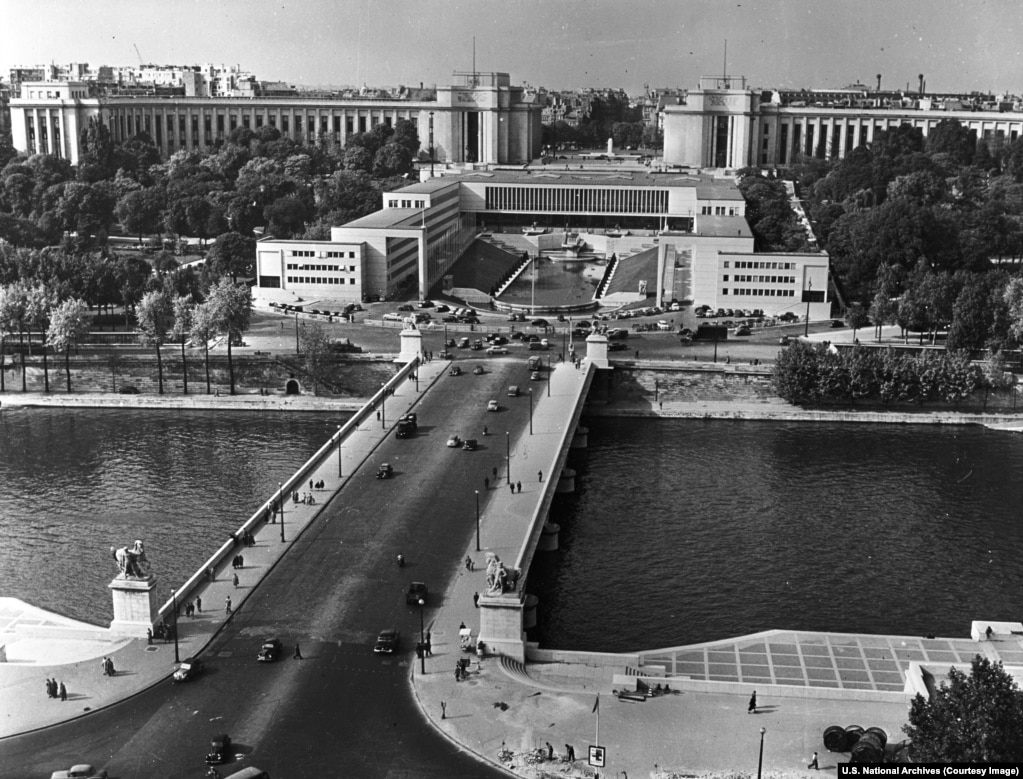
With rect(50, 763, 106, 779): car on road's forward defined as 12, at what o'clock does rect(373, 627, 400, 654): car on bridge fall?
rect(373, 627, 400, 654): car on bridge is roughly at 5 o'clock from rect(50, 763, 106, 779): car on road.

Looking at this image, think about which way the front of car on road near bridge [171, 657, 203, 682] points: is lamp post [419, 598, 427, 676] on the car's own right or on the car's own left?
on the car's own left

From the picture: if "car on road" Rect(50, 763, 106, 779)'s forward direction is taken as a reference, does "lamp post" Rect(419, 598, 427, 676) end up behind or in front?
behind

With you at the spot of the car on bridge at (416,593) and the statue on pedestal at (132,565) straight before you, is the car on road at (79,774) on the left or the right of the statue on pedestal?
left

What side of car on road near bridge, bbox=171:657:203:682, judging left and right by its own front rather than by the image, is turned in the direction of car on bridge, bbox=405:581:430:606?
back

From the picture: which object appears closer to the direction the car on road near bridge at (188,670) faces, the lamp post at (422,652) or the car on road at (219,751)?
the car on road

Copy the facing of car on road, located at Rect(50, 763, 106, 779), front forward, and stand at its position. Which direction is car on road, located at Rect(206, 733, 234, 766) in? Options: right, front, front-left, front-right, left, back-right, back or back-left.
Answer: back

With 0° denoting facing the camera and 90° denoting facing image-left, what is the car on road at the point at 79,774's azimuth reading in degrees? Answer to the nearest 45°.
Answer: approximately 90°

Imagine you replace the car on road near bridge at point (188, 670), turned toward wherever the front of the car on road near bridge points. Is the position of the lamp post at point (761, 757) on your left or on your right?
on your left

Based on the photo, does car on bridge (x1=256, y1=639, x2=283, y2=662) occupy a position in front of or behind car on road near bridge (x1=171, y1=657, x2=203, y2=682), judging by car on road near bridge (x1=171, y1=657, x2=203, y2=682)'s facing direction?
behind

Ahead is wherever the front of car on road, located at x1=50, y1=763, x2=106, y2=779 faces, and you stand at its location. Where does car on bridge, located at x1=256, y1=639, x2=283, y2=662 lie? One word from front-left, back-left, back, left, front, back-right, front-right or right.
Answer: back-right
